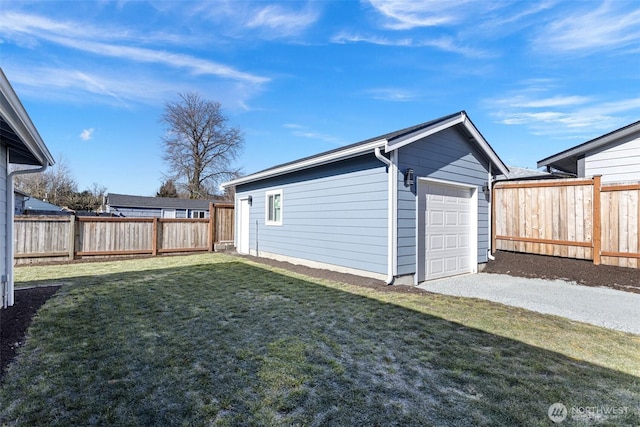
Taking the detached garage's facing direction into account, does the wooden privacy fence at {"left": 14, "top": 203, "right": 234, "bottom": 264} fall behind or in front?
behind

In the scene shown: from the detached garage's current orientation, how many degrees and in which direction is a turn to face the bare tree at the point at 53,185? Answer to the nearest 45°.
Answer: approximately 180°

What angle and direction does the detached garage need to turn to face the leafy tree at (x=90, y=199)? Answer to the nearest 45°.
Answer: approximately 180°

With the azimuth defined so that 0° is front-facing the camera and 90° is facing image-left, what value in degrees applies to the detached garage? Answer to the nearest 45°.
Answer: approximately 315°

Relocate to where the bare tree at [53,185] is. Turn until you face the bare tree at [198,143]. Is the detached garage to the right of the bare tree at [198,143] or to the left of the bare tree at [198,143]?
right

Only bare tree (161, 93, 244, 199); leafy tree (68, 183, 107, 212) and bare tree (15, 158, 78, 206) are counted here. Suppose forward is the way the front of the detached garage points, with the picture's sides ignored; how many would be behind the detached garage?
3

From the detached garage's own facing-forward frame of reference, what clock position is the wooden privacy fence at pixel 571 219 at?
The wooden privacy fence is roughly at 10 o'clock from the detached garage.

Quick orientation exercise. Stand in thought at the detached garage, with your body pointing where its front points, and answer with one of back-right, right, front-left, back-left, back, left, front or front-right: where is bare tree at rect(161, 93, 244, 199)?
back
